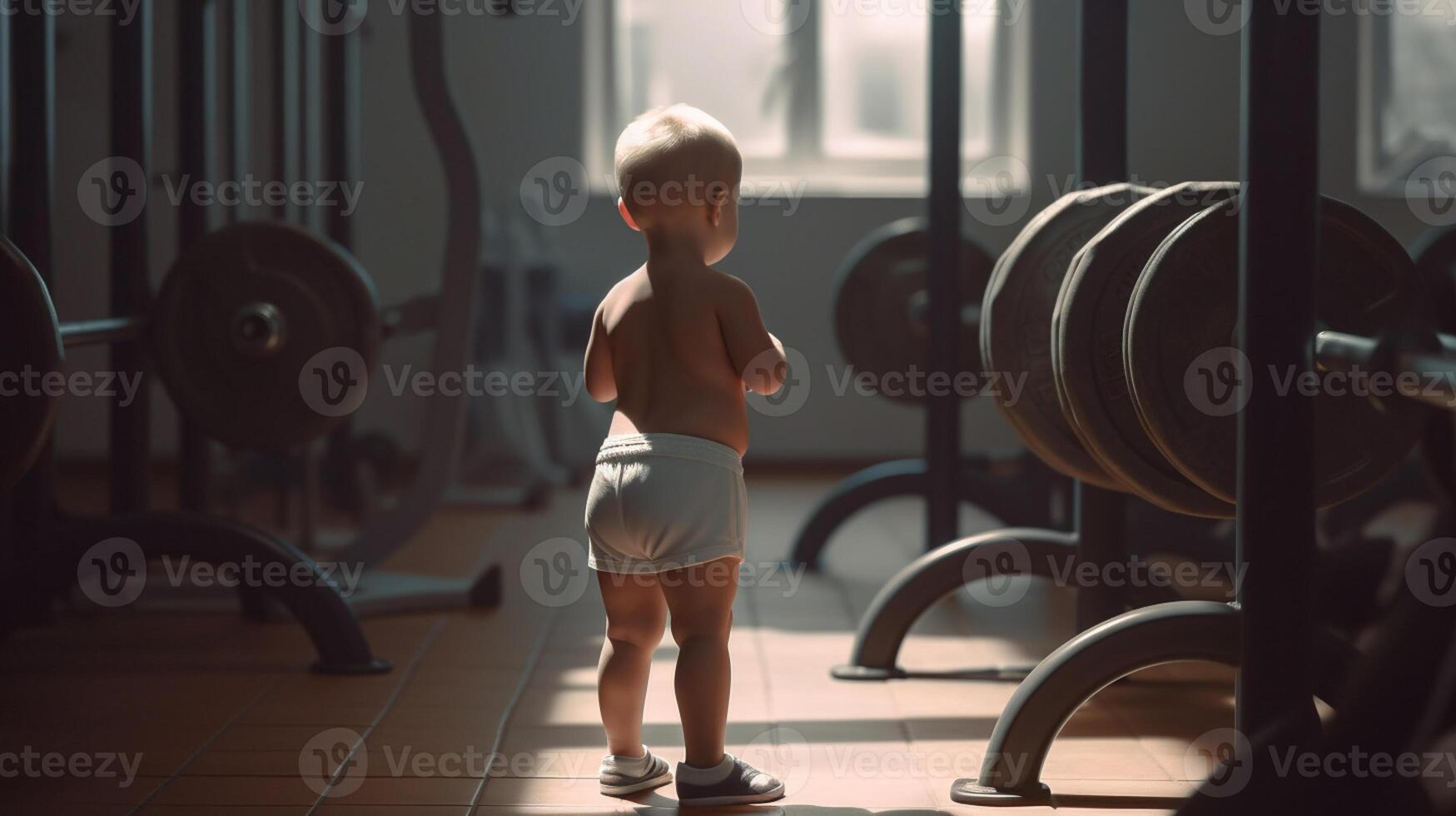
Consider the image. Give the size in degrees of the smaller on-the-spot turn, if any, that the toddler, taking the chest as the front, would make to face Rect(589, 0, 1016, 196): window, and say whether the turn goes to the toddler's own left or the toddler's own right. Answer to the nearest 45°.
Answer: approximately 45° to the toddler's own left

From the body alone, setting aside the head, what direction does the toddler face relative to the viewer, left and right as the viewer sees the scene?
facing away from the viewer and to the right of the viewer

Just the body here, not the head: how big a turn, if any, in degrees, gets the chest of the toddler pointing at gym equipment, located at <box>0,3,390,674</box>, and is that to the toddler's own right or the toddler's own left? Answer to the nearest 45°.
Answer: approximately 90° to the toddler's own left

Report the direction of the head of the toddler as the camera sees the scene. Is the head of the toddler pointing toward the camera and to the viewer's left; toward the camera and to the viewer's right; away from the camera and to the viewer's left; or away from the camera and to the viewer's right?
away from the camera and to the viewer's right
